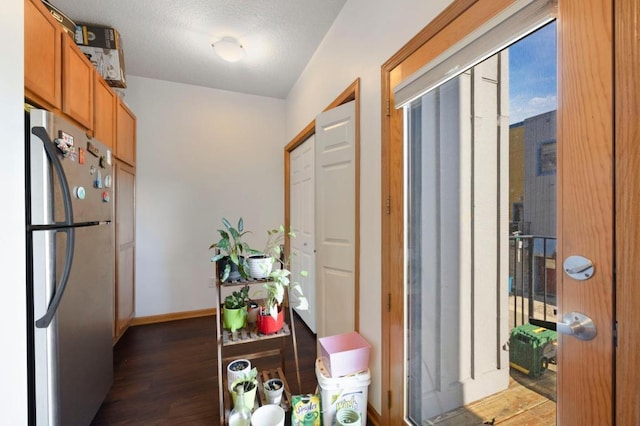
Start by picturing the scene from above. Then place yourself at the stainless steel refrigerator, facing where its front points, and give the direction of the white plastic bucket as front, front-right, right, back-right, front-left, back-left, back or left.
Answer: front

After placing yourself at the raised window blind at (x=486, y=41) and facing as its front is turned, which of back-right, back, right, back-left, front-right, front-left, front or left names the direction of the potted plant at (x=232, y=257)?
front-right

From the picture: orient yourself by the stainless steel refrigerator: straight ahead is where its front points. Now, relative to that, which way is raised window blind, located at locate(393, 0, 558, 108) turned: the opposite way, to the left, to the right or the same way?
the opposite way

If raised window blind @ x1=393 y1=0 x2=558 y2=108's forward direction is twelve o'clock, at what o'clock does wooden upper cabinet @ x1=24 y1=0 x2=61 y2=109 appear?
The wooden upper cabinet is roughly at 1 o'clock from the raised window blind.

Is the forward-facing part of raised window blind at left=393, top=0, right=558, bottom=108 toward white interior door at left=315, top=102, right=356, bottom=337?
no

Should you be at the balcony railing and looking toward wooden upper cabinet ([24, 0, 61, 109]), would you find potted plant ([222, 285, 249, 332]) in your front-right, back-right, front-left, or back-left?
front-right

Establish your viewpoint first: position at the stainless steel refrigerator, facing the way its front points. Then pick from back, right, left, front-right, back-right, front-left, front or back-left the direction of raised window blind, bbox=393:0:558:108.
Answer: front

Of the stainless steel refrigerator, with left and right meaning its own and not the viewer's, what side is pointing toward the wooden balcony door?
front

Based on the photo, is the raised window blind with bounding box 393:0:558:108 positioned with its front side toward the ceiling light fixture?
no

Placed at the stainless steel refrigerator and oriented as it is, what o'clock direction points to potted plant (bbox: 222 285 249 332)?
The potted plant is roughly at 11 o'clock from the stainless steel refrigerator.

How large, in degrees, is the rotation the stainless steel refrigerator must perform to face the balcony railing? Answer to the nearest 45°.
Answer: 0° — it already faces it

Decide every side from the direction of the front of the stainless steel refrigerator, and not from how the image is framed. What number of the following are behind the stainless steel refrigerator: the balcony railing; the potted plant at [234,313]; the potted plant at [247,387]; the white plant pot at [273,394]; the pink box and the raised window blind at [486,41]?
0

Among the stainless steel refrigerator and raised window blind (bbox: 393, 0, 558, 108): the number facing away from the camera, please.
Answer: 0

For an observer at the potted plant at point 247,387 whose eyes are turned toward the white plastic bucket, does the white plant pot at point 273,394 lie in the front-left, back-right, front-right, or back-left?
front-left

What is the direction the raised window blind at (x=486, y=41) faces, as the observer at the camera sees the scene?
facing the viewer and to the left of the viewer

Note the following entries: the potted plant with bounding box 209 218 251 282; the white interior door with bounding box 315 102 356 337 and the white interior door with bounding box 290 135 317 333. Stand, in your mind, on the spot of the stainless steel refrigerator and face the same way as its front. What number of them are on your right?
0

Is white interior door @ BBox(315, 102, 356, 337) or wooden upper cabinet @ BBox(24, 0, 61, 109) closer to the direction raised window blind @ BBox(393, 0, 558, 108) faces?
the wooden upper cabinet

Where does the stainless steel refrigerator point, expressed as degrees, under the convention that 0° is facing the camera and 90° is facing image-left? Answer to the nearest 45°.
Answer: approximately 315°
